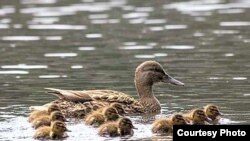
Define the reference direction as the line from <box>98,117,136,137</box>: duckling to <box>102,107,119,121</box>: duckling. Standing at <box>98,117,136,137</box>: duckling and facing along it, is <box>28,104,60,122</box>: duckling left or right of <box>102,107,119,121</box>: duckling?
left

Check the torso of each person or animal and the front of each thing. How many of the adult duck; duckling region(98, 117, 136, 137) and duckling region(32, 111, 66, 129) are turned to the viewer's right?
3

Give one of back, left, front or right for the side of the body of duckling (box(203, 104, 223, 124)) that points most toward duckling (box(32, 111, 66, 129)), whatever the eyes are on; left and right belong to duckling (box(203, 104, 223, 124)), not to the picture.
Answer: back

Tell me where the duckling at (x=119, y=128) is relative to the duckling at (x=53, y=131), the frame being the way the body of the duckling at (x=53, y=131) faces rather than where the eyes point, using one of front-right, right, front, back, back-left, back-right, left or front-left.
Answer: front

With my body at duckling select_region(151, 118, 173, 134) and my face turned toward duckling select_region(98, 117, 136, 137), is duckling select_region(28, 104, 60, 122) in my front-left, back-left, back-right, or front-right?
front-right

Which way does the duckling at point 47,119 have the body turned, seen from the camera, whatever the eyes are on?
to the viewer's right

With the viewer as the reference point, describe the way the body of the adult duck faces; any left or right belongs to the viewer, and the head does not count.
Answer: facing to the right of the viewer

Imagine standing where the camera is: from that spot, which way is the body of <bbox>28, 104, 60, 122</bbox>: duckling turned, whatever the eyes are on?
to the viewer's right

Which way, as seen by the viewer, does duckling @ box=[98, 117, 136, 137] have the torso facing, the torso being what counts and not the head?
to the viewer's right

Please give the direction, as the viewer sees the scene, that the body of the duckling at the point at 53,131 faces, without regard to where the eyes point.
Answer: to the viewer's right

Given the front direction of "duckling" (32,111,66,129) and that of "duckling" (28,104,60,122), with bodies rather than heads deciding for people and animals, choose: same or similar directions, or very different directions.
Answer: same or similar directions

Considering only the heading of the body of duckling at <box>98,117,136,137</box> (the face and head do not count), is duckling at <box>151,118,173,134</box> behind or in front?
in front

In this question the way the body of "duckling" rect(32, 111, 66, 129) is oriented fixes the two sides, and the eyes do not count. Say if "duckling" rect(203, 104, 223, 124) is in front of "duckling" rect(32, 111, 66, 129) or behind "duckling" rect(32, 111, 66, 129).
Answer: in front
